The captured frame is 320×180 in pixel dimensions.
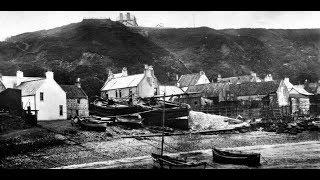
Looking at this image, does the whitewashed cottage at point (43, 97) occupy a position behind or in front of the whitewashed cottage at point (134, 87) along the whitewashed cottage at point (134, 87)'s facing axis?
in front

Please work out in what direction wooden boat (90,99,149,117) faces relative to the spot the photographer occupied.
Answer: facing to the right of the viewer

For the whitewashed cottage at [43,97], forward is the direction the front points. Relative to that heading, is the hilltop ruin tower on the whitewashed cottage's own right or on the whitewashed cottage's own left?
on the whitewashed cottage's own left

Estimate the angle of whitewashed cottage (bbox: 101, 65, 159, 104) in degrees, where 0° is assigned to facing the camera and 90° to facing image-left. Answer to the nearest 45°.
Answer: approximately 45°
